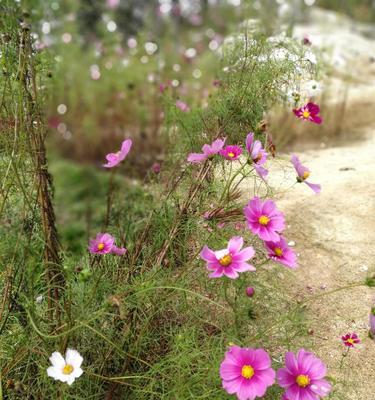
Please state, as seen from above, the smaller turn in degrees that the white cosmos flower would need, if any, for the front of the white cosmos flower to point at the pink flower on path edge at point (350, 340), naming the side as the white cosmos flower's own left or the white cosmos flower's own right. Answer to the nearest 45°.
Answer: approximately 90° to the white cosmos flower's own left

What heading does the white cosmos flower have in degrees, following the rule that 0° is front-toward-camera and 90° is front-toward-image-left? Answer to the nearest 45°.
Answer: approximately 0°

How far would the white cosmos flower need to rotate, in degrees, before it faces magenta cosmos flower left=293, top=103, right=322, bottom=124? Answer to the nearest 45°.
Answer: approximately 135° to its left

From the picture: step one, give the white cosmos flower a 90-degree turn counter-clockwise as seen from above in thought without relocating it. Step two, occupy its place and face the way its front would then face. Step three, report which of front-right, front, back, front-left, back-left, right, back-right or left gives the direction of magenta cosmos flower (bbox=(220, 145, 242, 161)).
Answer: front-left
